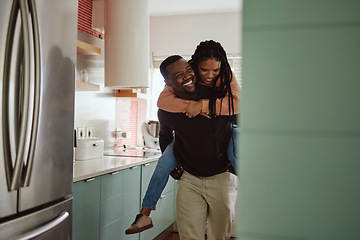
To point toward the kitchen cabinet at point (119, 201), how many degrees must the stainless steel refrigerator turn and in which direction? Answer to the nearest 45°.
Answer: approximately 90° to its left

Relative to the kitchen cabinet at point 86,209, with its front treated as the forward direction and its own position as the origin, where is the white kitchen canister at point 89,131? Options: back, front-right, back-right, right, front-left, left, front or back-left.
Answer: back-left

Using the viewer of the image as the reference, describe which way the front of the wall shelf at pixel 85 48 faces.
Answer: facing the viewer and to the right of the viewer

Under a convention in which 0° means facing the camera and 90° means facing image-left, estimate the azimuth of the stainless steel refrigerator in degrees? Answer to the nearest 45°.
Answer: approximately 315°
